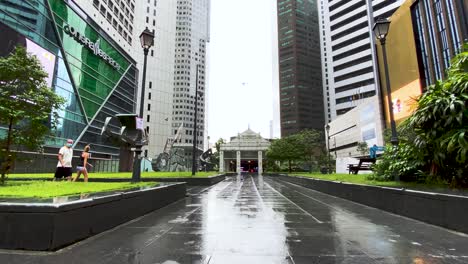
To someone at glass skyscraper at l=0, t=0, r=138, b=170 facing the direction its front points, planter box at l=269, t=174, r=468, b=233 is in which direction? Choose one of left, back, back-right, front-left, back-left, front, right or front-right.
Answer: front-right

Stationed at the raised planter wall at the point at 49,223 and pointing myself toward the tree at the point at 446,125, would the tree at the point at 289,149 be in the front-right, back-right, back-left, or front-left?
front-left

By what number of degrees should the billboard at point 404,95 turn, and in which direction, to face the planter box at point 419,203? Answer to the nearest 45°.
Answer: approximately 45° to its left

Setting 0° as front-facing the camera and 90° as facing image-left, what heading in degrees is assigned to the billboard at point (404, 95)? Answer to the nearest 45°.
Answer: approximately 45°

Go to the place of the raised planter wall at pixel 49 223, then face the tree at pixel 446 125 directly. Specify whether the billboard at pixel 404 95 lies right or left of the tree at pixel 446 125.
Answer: left

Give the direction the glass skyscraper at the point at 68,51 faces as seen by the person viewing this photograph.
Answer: facing the viewer and to the right of the viewer

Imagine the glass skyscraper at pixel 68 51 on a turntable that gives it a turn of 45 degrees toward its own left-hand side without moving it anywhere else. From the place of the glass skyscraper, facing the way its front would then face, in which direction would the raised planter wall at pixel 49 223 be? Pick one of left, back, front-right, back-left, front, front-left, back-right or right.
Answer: right

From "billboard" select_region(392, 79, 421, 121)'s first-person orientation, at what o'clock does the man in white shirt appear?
The man in white shirt is roughly at 11 o'clock from the billboard.

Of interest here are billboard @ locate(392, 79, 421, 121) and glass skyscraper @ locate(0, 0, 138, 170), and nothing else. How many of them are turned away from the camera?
0

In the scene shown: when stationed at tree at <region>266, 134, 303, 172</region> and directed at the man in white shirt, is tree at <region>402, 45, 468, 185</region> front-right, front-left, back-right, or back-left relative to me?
front-left

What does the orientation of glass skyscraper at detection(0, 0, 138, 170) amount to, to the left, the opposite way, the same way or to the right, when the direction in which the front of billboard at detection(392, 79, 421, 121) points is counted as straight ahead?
the opposite way

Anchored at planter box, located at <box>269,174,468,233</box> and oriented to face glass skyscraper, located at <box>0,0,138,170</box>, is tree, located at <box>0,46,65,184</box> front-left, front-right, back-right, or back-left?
front-left

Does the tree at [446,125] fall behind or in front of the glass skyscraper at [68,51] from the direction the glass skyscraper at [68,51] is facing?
in front
